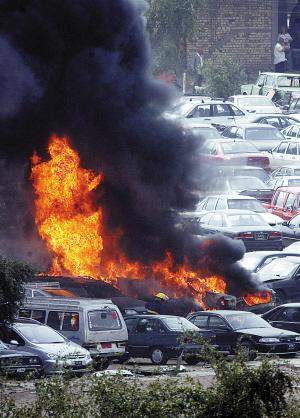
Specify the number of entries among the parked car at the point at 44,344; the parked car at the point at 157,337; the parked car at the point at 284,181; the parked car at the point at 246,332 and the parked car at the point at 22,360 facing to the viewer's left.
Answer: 1

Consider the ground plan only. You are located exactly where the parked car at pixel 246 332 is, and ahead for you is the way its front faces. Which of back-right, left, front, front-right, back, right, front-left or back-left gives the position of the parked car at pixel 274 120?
back-left

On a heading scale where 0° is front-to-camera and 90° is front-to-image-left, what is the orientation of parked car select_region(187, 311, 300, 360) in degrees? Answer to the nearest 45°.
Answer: approximately 315°

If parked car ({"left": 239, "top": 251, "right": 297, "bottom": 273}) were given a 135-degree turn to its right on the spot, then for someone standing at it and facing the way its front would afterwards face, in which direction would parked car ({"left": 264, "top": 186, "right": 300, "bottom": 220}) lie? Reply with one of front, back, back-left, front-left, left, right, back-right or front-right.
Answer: front

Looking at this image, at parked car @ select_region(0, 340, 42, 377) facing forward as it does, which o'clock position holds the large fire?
The large fire is roughly at 8 o'clock from the parked car.

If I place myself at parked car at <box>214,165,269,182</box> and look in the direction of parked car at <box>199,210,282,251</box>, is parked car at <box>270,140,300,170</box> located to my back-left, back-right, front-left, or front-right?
back-left

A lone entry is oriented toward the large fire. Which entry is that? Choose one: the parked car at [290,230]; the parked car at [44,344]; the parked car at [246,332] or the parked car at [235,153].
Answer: the parked car at [290,230]
